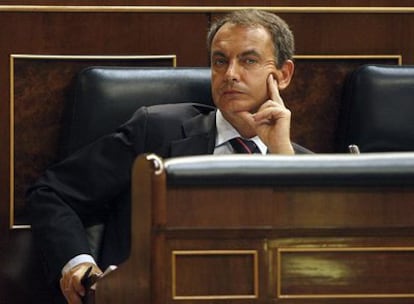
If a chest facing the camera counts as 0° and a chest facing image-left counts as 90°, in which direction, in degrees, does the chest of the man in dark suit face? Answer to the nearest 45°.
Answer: approximately 0°

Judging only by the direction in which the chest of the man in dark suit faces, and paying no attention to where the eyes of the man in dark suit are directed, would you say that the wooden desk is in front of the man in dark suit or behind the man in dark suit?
in front
